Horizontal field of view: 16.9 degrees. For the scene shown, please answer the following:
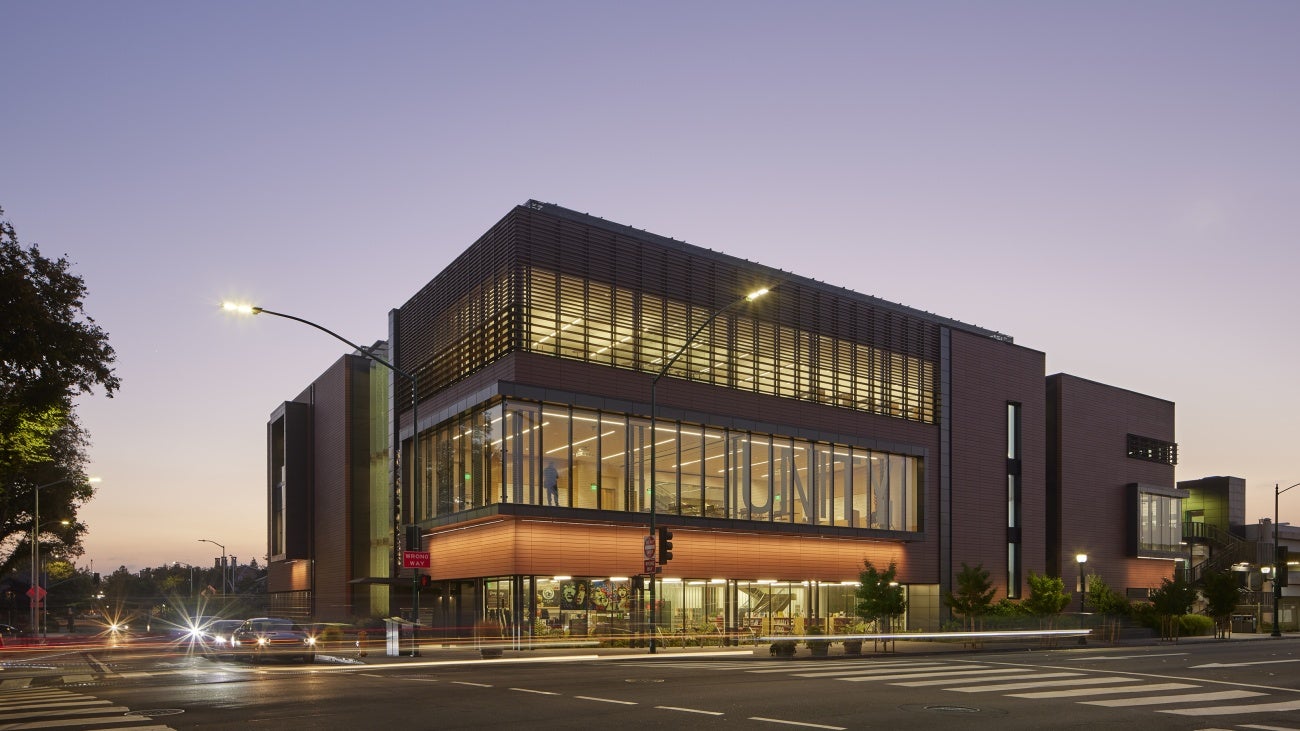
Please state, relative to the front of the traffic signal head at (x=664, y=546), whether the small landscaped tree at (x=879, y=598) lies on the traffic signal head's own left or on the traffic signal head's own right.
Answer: on the traffic signal head's own left

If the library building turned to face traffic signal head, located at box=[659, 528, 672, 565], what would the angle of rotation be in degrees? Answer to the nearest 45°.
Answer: approximately 45° to its right

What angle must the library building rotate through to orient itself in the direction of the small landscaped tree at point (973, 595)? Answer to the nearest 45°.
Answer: approximately 90° to its left

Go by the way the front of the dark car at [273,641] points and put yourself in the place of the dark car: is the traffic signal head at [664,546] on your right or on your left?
on your left
